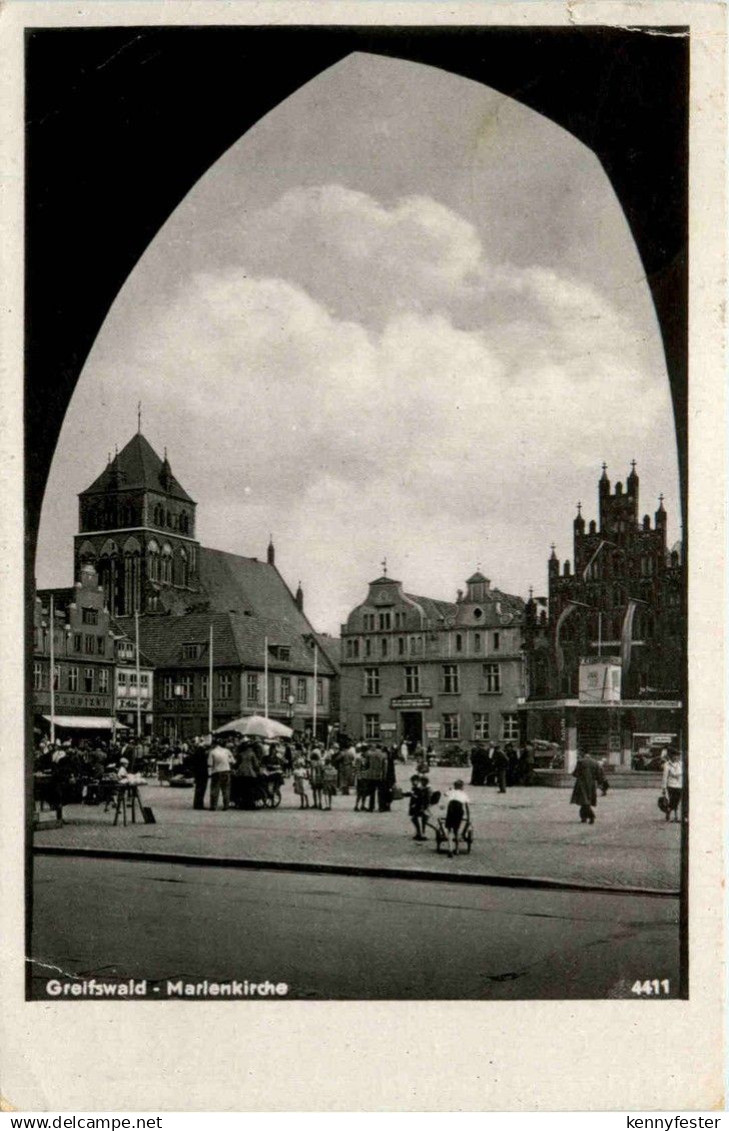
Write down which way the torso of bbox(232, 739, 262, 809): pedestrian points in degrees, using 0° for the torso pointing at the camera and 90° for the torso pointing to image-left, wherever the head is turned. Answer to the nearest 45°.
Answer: approximately 180°

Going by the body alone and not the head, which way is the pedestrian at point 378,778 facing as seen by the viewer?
away from the camera
